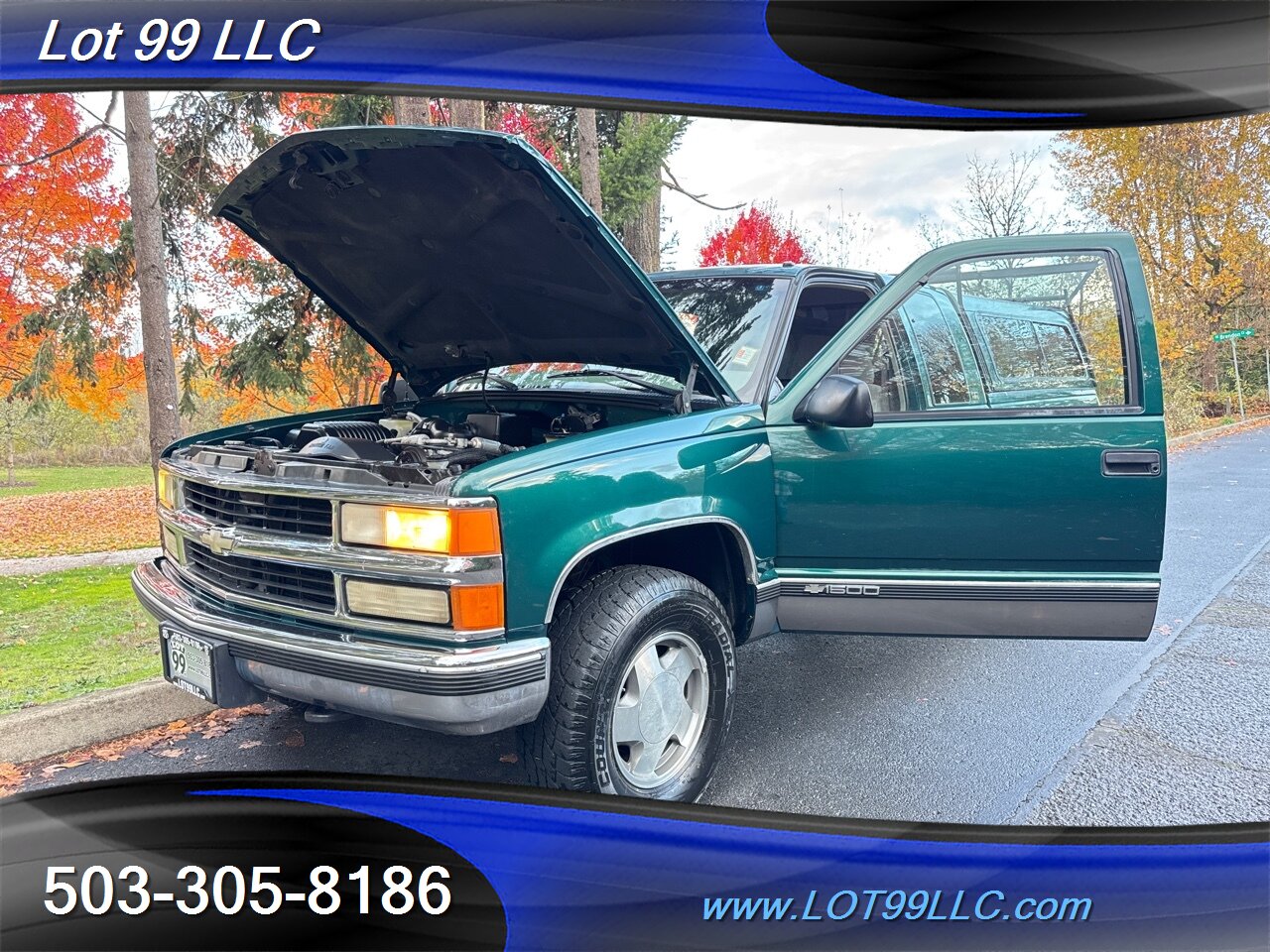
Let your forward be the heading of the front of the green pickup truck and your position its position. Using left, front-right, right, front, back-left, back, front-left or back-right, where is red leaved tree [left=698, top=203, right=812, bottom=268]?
back-right

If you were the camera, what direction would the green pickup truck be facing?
facing the viewer and to the left of the viewer
